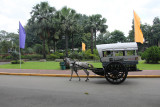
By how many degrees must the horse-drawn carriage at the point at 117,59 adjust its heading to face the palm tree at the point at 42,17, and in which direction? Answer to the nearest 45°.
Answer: approximately 45° to its right

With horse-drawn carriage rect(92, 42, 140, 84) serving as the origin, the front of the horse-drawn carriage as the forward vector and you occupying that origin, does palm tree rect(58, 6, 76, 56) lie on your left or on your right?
on your right

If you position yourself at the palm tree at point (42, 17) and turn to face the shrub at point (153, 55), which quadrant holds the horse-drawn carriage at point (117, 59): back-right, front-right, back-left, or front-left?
front-right

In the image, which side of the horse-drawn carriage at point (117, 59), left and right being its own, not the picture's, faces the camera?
left

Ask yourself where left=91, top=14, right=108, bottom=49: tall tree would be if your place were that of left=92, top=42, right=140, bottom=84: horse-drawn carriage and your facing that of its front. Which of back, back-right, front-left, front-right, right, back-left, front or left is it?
right

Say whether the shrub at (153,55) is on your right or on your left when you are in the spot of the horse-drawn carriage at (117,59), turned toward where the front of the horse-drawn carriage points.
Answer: on your right

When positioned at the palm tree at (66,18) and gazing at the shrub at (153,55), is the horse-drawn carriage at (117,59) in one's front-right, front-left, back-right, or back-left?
front-right

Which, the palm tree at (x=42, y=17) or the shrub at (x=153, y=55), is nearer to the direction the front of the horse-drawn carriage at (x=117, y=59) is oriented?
the palm tree
